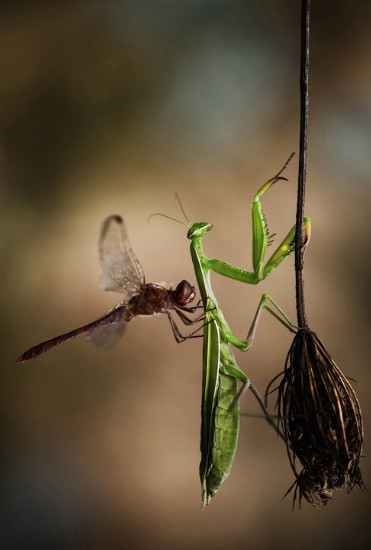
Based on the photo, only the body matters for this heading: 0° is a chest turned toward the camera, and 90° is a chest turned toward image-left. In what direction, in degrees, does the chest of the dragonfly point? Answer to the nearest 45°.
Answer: approximately 270°
